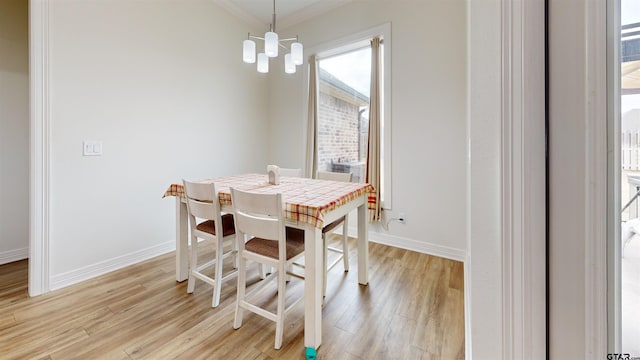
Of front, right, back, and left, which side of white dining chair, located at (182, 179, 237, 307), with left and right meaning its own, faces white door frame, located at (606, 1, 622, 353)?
right

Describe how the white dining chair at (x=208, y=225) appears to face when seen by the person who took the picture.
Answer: facing away from the viewer and to the right of the viewer

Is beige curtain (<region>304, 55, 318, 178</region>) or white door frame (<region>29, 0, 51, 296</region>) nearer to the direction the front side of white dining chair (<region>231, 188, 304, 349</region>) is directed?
the beige curtain

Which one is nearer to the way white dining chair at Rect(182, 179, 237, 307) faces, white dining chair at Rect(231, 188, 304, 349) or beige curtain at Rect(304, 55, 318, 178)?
the beige curtain

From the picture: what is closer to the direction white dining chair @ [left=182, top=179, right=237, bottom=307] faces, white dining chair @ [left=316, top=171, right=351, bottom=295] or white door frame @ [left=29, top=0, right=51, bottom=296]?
the white dining chair

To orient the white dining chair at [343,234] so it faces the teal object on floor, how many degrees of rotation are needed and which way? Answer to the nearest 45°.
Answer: approximately 45° to its left

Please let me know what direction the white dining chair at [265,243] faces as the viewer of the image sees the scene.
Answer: facing away from the viewer and to the right of the viewer

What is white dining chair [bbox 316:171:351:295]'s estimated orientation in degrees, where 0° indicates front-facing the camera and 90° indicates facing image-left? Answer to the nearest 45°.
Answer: approximately 45°
